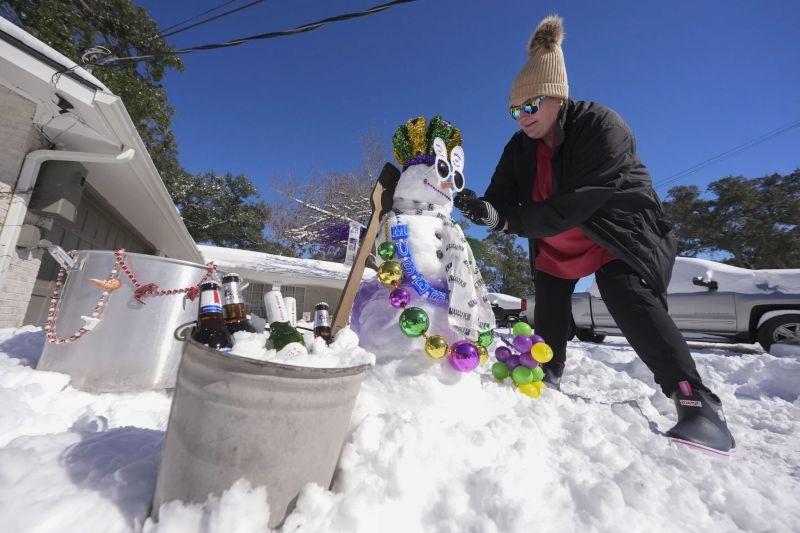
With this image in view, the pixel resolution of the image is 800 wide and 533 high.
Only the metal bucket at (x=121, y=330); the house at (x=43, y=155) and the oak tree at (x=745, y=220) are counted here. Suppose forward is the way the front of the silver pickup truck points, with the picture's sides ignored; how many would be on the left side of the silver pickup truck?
1

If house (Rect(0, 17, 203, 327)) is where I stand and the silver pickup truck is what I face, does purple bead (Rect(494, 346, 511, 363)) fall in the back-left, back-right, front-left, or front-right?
front-right

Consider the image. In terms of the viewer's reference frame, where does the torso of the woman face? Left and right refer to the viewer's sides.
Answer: facing the viewer and to the left of the viewer

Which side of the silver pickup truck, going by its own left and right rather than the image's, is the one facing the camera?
right

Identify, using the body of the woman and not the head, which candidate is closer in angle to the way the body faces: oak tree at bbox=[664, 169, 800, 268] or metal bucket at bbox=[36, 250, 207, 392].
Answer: the metal bucket

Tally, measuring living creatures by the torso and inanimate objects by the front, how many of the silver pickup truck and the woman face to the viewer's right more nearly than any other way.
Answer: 1

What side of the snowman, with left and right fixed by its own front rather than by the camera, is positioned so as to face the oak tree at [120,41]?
back

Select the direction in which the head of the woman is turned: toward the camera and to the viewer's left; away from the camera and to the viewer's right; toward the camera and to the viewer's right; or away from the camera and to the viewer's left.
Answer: toward the camera and to the viewer's left

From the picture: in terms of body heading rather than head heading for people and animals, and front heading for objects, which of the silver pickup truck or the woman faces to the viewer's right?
the silver pickup truck

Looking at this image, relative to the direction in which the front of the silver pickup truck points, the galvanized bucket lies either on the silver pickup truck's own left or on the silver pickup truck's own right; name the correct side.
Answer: on the silver pickup truck's own right

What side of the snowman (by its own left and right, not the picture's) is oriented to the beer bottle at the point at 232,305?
right

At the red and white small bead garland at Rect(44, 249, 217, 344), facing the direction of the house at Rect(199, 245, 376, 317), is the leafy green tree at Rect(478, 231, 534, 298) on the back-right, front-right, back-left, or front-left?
front-right

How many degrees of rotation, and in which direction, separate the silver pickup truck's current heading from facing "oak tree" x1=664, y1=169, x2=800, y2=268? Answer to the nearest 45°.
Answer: approximately 90° to its left

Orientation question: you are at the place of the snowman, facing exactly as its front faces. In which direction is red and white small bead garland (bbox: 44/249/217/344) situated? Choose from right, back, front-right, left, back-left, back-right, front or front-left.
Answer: back-right

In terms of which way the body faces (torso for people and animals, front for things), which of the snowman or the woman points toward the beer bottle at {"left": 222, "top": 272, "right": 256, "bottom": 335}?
the woman

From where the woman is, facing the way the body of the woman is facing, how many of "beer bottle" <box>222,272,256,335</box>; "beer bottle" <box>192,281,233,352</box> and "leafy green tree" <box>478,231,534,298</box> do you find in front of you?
2
